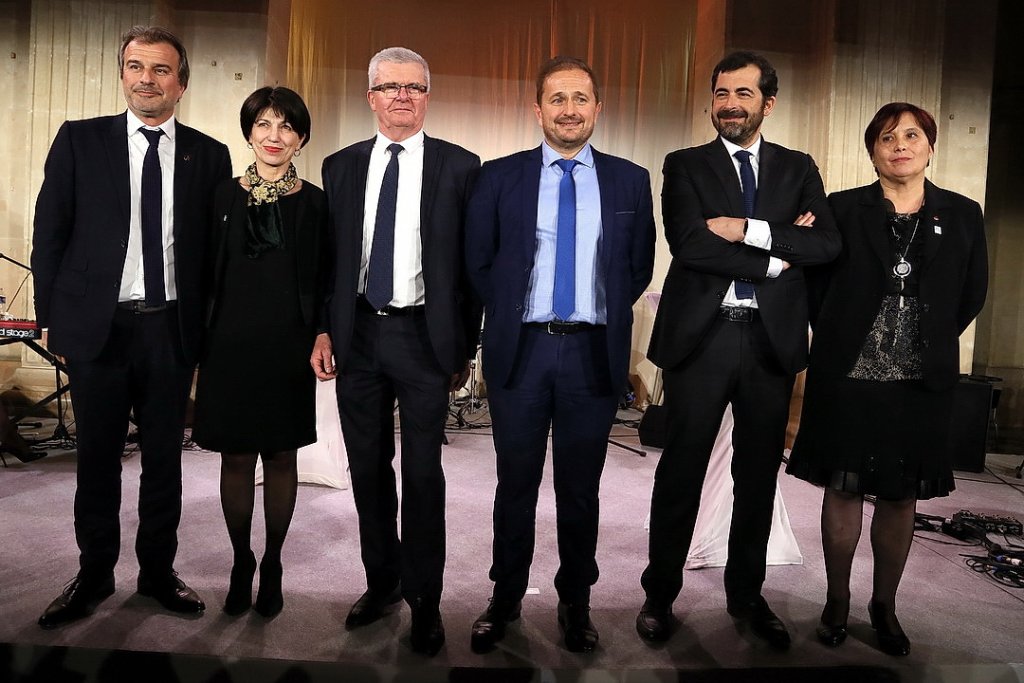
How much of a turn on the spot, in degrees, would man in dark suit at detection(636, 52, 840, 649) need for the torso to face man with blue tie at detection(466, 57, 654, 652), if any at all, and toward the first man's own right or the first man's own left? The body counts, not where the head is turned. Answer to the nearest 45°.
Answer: approximately 45° to the first man's own right

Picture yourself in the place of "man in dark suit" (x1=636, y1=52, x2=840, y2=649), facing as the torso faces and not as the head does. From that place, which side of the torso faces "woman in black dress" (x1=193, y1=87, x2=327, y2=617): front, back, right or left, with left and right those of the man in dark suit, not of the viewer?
right

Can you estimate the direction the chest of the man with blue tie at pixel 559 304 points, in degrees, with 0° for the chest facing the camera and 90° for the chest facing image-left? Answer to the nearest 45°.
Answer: approximately 0°

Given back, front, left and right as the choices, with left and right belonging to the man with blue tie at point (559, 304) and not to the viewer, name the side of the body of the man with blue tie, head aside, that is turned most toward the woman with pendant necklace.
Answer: left

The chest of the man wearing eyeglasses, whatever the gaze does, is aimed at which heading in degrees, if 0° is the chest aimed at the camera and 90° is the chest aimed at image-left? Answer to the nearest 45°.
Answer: approximately 0°

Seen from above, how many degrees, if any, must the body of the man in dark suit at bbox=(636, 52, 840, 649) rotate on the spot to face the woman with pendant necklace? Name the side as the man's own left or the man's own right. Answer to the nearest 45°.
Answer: approximately 90° to the man's own left
